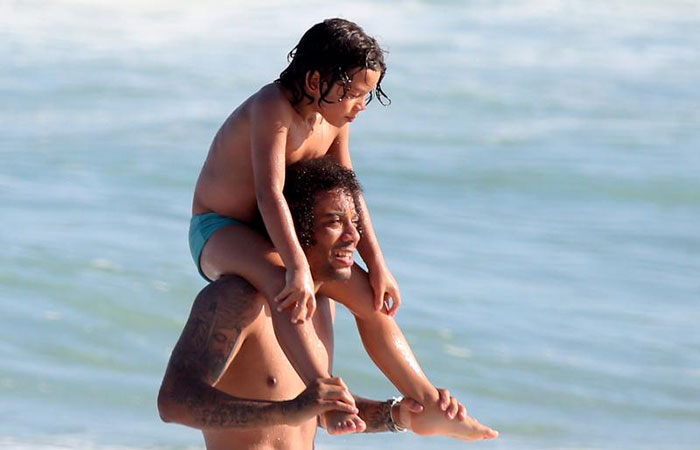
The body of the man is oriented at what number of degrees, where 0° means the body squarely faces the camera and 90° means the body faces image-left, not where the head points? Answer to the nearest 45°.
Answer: approximately 315°
